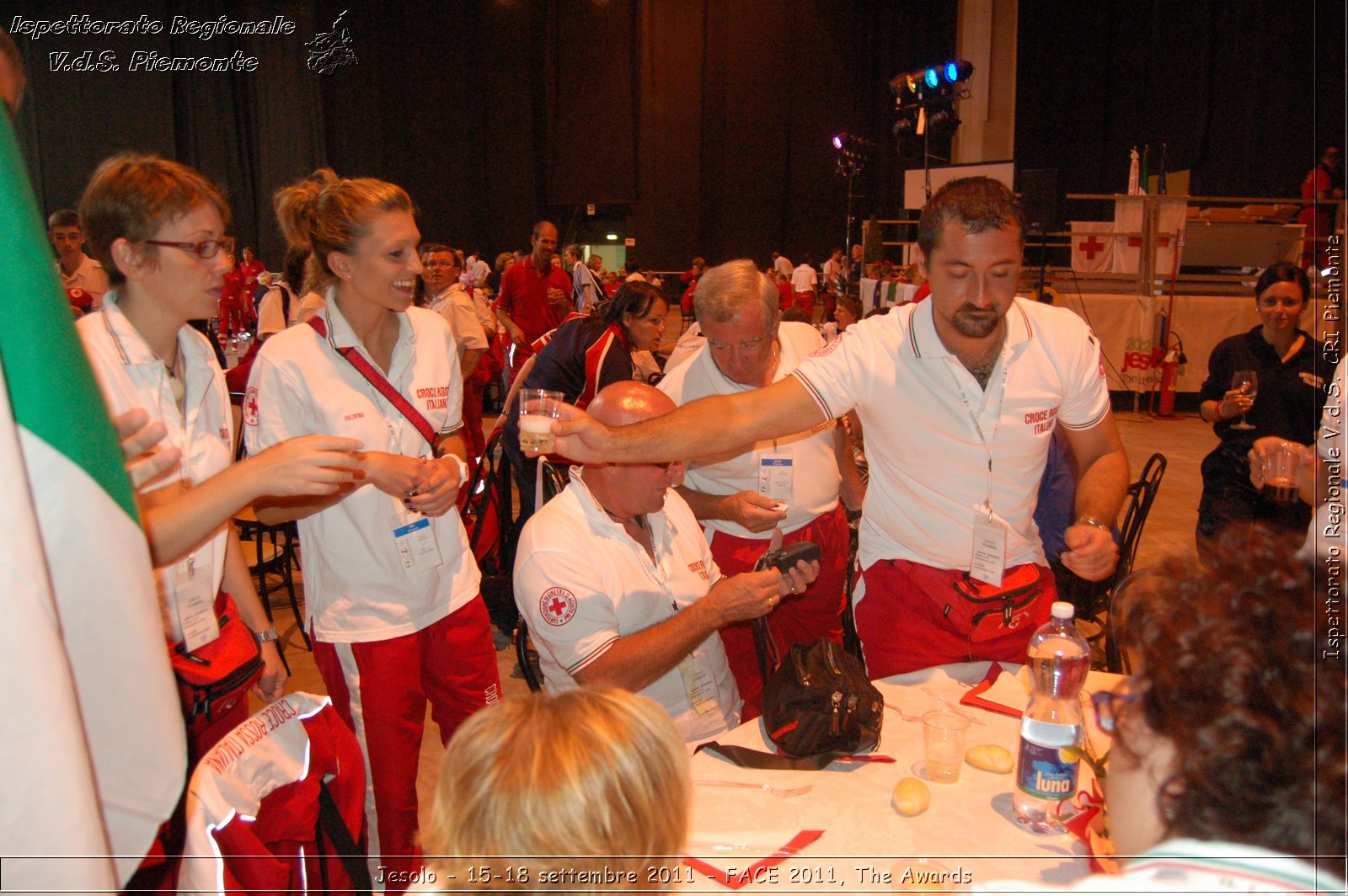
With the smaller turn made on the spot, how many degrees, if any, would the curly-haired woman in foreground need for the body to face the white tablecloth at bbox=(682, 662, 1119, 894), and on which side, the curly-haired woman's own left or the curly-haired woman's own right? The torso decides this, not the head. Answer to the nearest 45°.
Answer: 0° — they already face it

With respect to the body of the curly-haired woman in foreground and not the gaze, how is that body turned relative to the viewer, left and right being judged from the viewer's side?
facing away from the viewer and to the left of the viewer

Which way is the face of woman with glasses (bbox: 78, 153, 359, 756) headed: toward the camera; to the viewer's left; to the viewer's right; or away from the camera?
to the viewer's right

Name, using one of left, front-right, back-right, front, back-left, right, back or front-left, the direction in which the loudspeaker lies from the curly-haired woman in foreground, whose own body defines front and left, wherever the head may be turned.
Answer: front-right

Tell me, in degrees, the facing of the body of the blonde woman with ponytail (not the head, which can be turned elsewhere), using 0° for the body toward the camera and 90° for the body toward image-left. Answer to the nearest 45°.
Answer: approximately 315°

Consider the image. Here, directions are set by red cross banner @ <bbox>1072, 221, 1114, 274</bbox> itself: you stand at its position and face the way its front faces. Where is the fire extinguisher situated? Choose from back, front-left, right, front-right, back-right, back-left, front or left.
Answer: front-left

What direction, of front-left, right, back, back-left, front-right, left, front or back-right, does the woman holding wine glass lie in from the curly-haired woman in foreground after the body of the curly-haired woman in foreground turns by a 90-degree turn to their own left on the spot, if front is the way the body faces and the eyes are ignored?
back-right

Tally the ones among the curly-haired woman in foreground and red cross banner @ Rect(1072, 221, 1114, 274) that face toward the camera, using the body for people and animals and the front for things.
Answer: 1
